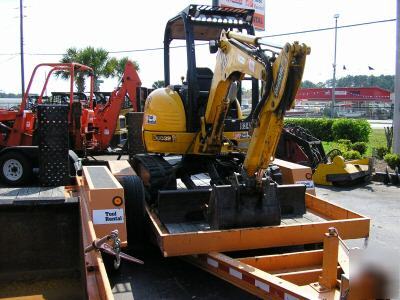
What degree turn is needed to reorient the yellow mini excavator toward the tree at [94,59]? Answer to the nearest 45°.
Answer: approximately 135° to its left

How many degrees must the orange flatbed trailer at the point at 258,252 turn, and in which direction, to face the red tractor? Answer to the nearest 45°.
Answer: approximately 180°

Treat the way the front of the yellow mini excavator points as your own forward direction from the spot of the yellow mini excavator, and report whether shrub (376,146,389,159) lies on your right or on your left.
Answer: on your left

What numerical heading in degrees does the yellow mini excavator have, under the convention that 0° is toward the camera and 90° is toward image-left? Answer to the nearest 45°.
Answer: approximately 315°

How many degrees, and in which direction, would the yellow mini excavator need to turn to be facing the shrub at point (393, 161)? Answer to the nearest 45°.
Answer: approximately 90° to its left

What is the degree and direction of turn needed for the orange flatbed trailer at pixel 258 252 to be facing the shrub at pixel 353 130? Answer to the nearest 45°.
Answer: approximately 135° to its left

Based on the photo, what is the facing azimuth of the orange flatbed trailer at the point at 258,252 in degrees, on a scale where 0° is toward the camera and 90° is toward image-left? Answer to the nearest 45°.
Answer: approximately 315°

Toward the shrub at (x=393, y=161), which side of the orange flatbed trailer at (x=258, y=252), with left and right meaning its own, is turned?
left
